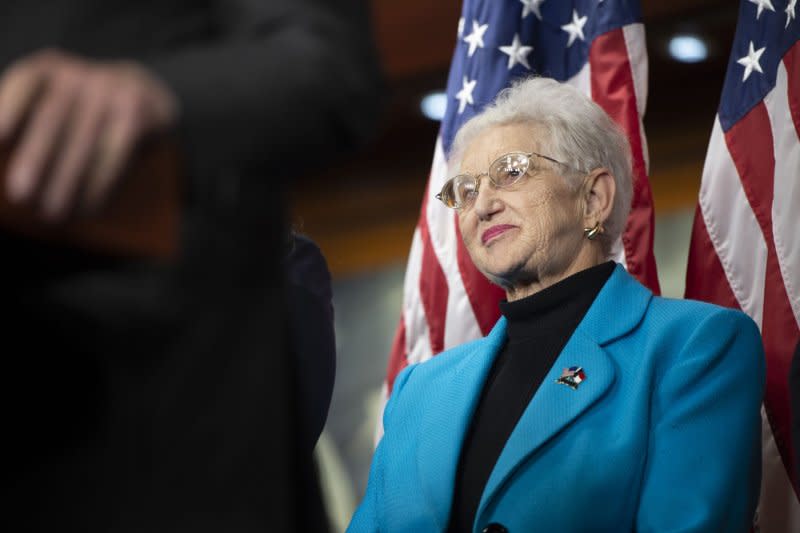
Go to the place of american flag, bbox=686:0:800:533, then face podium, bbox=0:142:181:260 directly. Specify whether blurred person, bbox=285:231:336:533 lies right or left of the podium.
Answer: right

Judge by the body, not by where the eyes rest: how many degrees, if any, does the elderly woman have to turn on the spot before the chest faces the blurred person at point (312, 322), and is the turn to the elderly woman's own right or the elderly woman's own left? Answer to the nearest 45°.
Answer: approximately 45° to the elderly woman's own right

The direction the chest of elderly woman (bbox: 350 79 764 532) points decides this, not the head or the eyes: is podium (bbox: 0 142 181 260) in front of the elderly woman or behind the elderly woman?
in front

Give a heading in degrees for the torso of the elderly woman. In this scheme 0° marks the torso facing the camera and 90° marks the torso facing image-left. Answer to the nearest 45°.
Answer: approximately 45°

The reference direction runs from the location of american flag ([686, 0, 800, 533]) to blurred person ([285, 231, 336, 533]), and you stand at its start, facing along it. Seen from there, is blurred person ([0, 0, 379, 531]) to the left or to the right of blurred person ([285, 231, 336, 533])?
left

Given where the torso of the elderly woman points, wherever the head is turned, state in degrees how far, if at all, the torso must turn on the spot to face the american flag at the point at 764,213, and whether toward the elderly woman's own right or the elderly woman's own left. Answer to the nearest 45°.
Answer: approximately 180°

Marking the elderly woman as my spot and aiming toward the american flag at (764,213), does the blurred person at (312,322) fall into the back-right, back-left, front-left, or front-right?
back-left

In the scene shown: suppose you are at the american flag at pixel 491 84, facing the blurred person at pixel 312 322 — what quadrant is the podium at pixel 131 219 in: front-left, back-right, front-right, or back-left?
front-left
